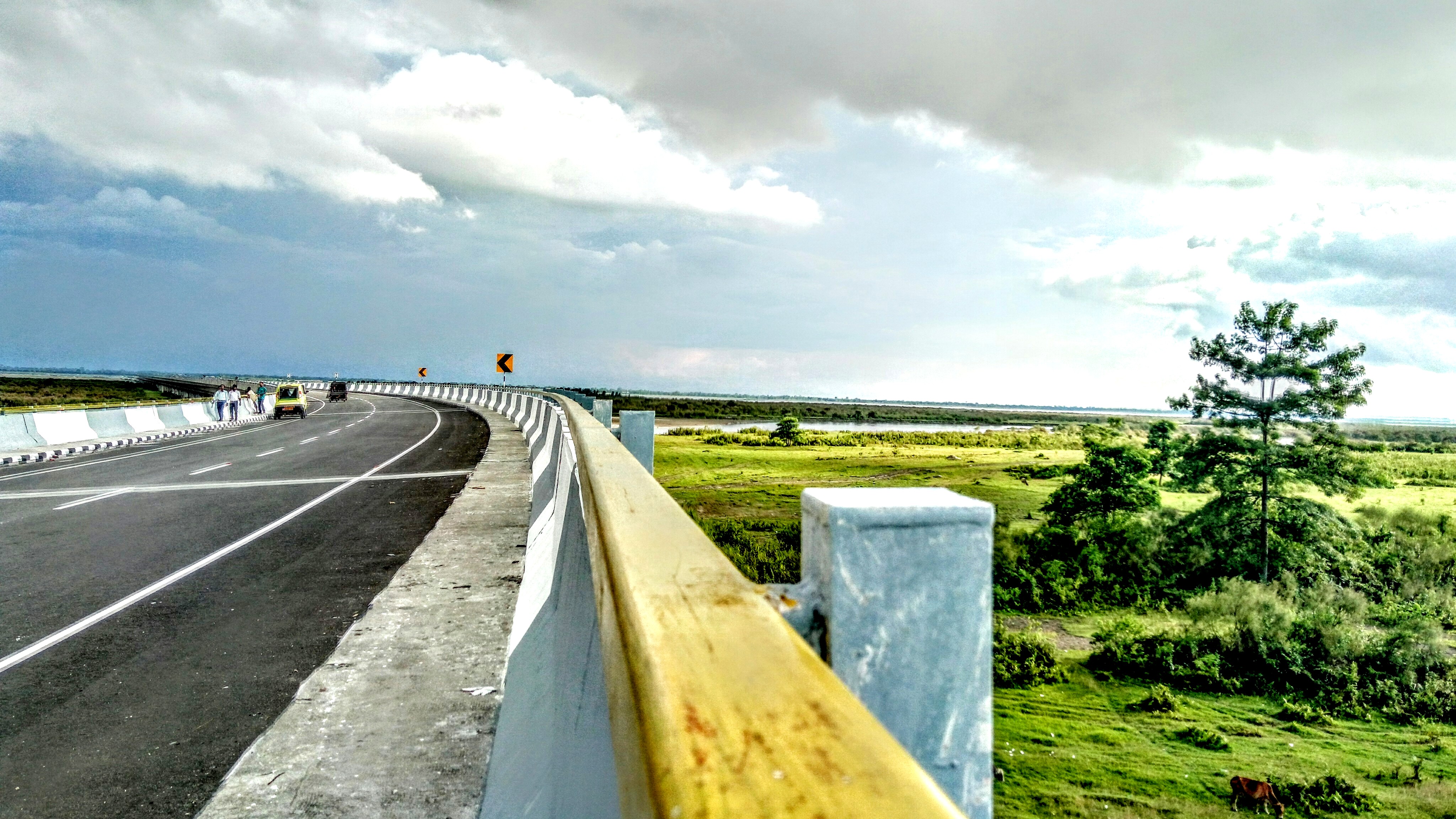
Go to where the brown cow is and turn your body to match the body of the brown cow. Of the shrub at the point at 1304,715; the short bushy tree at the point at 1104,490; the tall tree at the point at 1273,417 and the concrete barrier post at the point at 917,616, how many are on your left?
3

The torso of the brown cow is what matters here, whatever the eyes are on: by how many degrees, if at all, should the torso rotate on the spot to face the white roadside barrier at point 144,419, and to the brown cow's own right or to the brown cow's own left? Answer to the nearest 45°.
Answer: approximately 180°

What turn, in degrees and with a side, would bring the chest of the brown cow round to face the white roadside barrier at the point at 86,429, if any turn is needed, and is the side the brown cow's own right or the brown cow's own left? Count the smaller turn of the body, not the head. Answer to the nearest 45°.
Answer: approximately 180°

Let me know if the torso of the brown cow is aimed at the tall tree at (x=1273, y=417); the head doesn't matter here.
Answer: no

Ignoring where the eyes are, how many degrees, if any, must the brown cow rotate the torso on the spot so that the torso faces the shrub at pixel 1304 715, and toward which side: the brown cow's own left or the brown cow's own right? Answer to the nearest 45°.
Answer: approximately 90° to the brown cow's own left

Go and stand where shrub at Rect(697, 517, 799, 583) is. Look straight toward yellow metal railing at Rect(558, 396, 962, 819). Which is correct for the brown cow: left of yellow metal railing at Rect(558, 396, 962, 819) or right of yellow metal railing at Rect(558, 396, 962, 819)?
left

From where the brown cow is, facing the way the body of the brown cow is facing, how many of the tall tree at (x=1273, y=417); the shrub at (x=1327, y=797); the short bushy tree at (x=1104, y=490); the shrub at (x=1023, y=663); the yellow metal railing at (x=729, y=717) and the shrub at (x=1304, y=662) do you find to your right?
1

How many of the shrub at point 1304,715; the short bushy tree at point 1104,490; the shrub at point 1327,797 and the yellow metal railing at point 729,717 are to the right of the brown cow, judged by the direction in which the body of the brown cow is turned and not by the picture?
1
